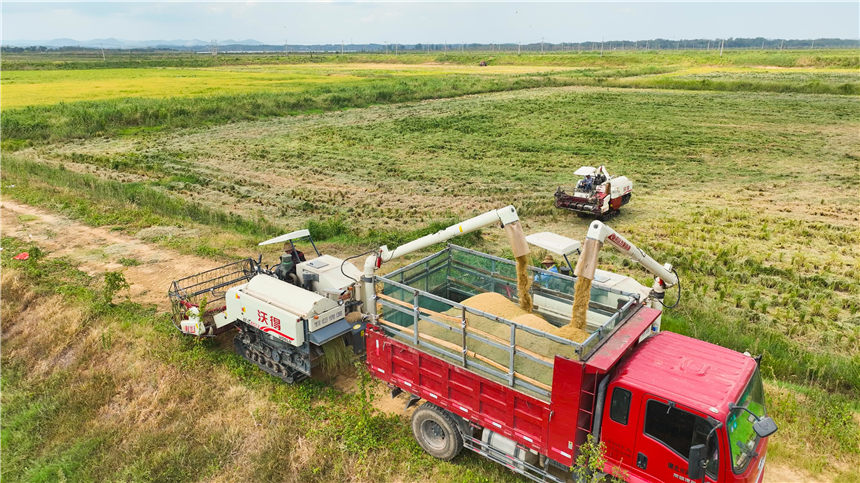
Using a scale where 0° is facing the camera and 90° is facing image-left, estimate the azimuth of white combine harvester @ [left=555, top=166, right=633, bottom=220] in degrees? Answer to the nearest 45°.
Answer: approximately 45°

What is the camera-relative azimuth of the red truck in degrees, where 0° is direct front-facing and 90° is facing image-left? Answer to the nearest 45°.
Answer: approximately 315°

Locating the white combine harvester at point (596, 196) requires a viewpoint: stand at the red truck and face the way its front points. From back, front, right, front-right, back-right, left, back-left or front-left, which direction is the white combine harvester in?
back-left
